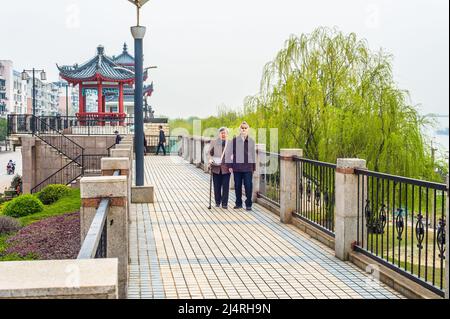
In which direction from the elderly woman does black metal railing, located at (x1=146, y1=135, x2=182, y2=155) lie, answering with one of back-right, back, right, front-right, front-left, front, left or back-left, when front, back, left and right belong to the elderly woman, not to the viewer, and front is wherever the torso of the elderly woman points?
back

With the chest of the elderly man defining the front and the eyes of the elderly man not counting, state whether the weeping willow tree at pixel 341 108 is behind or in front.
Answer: behind

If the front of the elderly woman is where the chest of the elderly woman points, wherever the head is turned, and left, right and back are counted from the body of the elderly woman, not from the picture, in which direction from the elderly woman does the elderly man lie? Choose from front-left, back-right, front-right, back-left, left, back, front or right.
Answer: front-left

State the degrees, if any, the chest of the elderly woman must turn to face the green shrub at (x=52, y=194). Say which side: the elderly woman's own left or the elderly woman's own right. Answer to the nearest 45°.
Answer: approximately 135° to the elderly woman's own right

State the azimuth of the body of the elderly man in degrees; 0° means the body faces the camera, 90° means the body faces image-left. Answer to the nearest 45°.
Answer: approximately 0°

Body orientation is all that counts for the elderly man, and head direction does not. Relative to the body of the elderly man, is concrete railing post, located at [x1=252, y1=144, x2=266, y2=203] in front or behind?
behind

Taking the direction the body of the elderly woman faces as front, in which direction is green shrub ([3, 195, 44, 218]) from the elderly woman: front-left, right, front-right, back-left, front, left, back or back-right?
back-right

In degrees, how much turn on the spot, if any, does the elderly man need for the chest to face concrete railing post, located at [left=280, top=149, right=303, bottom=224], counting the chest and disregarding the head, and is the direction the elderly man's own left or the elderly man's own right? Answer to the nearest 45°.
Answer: approximately 45° to the elderly man's own left

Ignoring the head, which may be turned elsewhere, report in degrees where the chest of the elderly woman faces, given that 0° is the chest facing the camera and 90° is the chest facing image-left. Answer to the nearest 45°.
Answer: approximately 0°

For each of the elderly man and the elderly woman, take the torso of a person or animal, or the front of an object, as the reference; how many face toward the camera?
2

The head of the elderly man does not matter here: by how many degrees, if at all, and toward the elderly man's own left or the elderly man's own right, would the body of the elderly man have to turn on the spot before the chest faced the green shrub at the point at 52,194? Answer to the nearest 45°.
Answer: approximately 135° to the elderly man's own right

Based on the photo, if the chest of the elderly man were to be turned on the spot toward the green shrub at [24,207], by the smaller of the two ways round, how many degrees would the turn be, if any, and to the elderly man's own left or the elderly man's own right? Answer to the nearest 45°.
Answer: approximately 135° to the elderly man's own right
